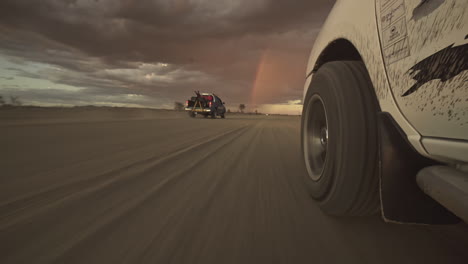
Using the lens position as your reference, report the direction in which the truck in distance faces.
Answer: facing away from the viewer and to the right of the viewer

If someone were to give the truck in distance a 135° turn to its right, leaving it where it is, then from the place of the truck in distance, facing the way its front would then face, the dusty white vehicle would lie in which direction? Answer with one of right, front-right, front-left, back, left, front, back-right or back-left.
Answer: front

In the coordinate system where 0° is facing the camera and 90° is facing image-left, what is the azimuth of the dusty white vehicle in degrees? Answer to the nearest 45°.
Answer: approximately 135°
